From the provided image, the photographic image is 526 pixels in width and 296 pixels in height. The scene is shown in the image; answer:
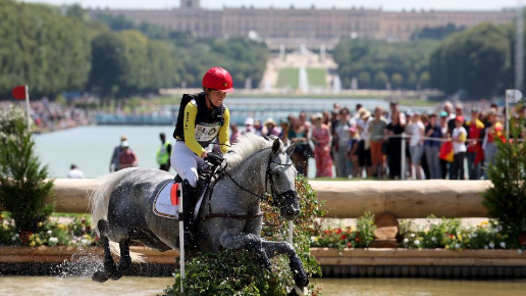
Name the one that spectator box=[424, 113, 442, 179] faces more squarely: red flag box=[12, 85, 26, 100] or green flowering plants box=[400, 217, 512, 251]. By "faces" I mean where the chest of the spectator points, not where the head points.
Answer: the green flowering plants

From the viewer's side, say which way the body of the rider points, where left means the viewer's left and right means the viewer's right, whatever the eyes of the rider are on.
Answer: facing the viewer and to the right of the viewer

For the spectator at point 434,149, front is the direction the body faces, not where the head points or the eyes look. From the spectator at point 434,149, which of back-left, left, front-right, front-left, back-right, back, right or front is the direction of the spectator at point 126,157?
right

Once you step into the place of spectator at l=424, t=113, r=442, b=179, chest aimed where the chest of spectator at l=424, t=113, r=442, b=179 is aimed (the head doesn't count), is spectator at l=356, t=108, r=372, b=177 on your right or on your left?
on your right

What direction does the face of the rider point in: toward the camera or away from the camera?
toward the camera

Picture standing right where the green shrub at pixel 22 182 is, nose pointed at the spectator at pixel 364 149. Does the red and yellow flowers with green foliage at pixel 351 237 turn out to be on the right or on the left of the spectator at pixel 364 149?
right

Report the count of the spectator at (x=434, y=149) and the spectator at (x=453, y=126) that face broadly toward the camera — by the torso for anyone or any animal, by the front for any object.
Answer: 2

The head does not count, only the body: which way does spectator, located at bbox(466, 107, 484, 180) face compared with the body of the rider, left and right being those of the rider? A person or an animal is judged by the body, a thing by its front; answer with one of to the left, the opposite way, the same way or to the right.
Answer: to the right

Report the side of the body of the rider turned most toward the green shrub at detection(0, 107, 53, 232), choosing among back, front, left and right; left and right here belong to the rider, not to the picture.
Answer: back

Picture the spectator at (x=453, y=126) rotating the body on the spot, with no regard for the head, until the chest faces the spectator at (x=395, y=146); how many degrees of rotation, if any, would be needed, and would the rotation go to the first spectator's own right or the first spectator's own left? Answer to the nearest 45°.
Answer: approximately 90° to the first spectator's own right

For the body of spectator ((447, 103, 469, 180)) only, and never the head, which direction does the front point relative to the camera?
toward the camera

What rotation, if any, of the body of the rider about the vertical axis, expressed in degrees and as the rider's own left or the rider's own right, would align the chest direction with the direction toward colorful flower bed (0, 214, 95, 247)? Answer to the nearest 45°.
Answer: approximately 180°

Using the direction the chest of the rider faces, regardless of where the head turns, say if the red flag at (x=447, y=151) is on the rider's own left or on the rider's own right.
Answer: on the rider's own left

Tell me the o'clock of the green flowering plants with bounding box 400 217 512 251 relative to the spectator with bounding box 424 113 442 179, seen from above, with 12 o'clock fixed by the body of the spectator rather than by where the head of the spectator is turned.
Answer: The green flowering plants is roughly at 12 o'clock from the spectator.
